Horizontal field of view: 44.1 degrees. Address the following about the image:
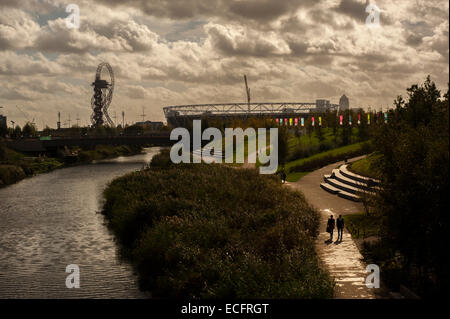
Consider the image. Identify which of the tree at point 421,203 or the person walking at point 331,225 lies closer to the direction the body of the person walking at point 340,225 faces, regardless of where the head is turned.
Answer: the tree
